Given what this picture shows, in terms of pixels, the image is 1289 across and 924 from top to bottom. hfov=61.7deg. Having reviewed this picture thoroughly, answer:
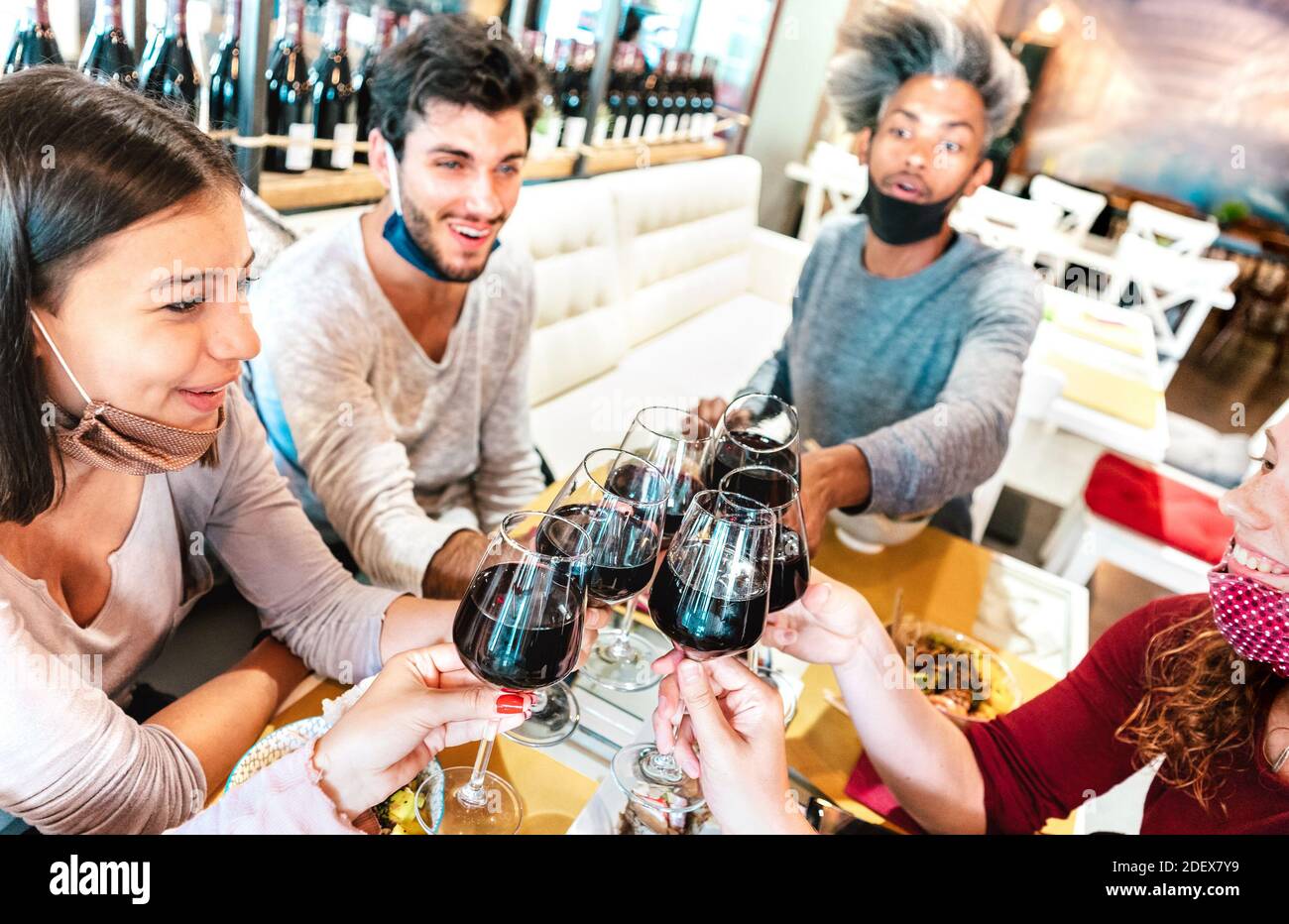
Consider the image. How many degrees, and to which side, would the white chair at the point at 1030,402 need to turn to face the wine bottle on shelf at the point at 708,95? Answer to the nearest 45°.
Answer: approximately 90° to its right

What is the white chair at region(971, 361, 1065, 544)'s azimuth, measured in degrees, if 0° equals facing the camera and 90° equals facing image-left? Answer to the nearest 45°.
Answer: approximately 45°

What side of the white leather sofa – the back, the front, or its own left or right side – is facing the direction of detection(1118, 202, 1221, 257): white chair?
left

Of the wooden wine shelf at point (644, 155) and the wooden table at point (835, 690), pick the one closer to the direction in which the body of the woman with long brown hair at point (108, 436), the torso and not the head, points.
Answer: the wooden table

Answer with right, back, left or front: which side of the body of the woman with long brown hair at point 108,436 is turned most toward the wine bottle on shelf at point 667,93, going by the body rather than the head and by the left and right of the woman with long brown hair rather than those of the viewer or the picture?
left

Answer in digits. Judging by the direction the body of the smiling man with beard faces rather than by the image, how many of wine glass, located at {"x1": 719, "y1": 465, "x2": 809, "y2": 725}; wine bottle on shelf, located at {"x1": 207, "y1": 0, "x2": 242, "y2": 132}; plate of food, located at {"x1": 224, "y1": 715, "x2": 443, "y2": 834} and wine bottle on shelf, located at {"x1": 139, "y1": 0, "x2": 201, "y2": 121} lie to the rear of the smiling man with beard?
2

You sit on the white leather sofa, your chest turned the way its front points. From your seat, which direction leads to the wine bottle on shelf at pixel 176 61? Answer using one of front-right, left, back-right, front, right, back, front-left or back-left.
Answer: right

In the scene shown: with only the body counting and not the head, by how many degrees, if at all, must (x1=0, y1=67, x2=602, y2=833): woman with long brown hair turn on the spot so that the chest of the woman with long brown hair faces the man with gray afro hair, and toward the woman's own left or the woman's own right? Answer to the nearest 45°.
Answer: approximately 90° to the woman's own left

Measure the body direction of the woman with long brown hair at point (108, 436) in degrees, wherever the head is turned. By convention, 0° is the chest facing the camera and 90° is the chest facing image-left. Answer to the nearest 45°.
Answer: approximately 315°

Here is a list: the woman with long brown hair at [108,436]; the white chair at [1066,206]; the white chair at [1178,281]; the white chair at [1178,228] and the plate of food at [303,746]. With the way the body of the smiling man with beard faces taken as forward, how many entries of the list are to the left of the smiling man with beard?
3

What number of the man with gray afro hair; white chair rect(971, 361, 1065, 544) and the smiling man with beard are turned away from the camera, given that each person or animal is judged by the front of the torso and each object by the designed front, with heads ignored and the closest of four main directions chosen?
0

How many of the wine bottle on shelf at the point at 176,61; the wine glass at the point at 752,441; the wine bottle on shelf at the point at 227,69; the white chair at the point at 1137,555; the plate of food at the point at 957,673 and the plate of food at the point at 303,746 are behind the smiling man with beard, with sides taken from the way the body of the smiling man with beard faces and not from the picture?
2

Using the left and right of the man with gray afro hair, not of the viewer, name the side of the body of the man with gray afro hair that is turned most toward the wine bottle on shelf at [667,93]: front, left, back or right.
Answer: right

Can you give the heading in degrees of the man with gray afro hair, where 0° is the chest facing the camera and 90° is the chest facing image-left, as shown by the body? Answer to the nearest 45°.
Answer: approximately 45°

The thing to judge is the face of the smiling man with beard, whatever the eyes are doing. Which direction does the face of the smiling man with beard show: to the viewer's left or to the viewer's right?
to the viewer's right
